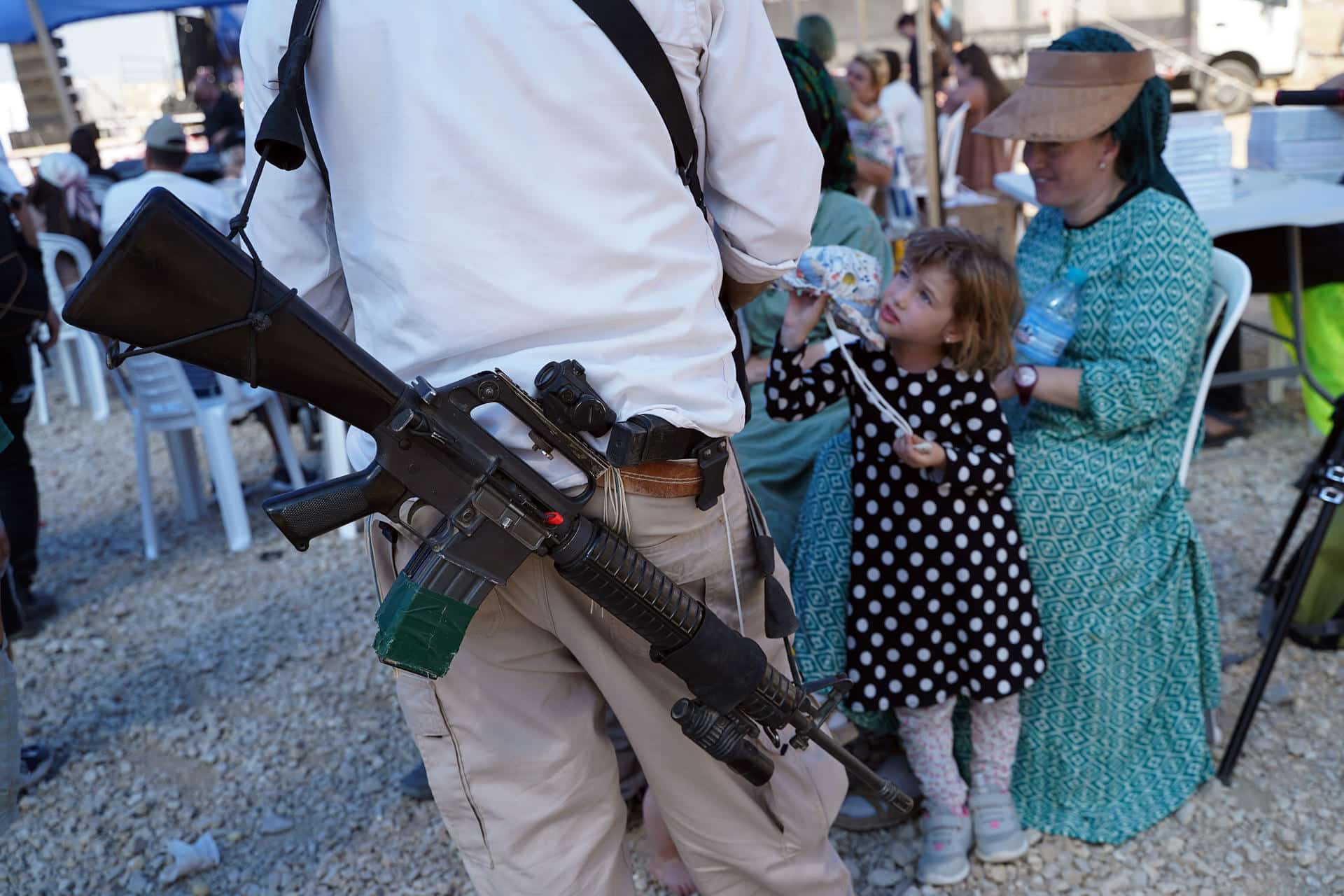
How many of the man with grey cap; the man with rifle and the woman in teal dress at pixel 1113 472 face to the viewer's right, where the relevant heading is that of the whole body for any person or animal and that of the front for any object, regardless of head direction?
0

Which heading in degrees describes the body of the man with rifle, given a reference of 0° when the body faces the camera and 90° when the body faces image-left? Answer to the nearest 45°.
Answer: approximately 180°

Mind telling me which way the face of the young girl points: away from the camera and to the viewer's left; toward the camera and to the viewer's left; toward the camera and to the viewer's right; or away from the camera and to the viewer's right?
toward the camera and to the viewer's left

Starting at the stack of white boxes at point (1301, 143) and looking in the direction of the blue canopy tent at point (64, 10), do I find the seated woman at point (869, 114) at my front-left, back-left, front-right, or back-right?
front-right

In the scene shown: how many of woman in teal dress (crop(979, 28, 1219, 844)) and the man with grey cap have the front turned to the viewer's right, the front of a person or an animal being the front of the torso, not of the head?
0

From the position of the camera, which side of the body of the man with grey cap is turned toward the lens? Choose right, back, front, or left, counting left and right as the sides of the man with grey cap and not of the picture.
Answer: back

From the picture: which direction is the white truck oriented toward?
to the viewer's right

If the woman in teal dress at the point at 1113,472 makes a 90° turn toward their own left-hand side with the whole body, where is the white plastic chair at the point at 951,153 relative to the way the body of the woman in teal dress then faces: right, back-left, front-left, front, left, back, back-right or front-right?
back

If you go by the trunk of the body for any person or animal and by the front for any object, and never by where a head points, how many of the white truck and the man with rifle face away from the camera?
1

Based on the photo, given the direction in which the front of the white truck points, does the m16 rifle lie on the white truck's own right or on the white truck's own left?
on the white truck's own right

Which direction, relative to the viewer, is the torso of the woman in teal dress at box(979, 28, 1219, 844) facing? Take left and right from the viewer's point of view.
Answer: facing to the left of the viewer
